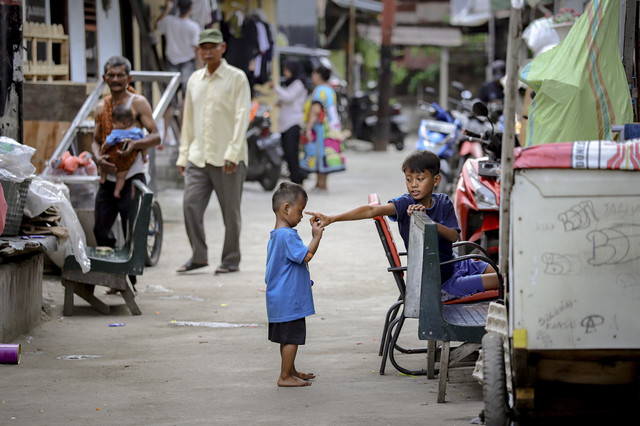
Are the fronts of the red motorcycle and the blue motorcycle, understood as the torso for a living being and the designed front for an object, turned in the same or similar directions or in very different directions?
same or similar directions

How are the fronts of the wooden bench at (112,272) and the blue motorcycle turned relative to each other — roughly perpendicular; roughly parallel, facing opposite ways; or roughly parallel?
roughly perpendicular

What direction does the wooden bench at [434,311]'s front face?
to the viewer's right

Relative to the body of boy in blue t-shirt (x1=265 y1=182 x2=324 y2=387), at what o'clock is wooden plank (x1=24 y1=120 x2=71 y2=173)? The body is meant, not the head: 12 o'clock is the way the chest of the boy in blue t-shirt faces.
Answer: The wooden plank is roughly at 8 o'clock from the boy in blue t-shirt.

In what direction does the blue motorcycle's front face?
toward the camera

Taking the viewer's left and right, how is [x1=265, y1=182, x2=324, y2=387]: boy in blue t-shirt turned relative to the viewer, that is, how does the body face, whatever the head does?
facing to the right of the viewer

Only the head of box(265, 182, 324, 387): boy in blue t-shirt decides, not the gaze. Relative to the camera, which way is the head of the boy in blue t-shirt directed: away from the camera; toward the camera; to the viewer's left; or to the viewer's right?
to the viewer's right

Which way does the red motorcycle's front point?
toward the camera

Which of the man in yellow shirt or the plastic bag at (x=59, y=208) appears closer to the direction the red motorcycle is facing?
the plastic bag

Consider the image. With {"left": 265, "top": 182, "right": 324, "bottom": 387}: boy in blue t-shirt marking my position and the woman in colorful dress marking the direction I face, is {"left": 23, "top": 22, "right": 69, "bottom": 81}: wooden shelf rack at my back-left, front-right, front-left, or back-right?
front-left

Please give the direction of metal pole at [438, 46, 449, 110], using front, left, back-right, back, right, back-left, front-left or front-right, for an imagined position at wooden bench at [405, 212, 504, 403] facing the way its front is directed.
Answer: left

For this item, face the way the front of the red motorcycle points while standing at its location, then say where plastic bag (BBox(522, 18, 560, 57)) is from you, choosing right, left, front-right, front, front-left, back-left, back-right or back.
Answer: back

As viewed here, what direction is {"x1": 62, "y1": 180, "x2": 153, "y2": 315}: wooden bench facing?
to the viewer's left
